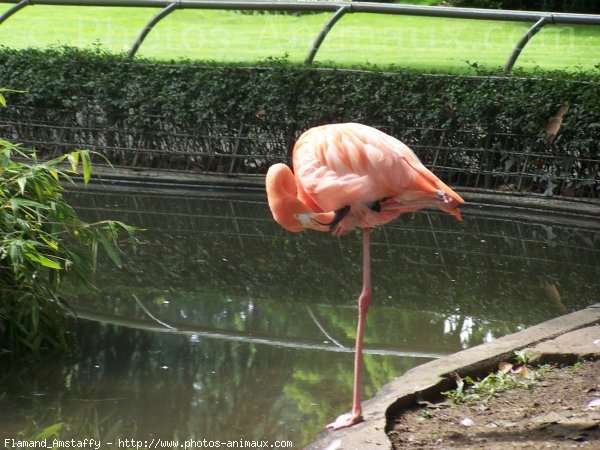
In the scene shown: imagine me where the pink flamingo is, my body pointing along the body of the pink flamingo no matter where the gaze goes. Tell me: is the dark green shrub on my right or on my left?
on my right

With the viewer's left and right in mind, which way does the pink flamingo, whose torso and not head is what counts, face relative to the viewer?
facing to the left of the viewer

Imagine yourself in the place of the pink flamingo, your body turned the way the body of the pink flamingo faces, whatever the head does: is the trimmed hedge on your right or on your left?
on your right

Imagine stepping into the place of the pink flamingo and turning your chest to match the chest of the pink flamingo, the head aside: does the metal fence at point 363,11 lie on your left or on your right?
on your right

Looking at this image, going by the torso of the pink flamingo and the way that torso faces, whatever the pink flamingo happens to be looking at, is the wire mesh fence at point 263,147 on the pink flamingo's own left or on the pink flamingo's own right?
on the pink flamingo's own right
